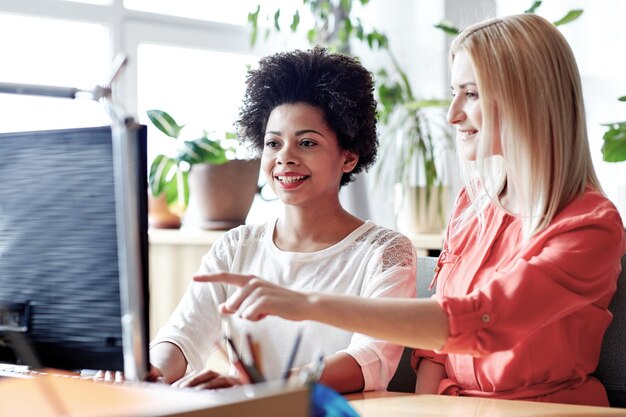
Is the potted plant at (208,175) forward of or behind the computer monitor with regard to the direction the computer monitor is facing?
forward

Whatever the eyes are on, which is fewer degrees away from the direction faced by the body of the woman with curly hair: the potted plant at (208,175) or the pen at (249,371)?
the pen

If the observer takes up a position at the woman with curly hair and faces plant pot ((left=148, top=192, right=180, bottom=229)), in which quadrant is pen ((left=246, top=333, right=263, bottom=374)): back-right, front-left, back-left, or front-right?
back-left

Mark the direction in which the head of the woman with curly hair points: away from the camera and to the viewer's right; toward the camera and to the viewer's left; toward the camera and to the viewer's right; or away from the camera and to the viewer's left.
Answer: toward the camera and to the viewer's left

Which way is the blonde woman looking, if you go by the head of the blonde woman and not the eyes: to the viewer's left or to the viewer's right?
to the viewer's left

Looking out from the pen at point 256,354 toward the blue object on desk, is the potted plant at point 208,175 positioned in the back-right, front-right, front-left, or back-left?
back-left

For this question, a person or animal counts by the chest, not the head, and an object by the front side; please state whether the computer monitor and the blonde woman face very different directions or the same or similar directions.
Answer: very different directions

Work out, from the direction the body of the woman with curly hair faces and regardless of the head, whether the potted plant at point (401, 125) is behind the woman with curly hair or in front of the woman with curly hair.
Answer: behind

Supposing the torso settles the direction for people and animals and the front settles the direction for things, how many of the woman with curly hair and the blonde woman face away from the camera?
0

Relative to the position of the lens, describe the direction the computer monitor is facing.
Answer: facing away from the viewer and to the right of the viewer

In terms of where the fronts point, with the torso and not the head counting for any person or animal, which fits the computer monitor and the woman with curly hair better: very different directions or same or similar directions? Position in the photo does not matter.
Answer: very different directions

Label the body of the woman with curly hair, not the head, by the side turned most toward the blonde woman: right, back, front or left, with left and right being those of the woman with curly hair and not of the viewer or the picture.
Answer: left
